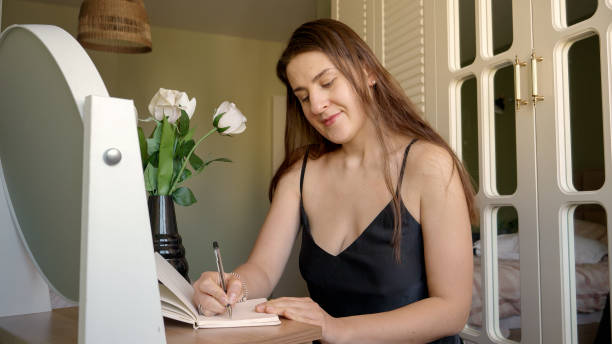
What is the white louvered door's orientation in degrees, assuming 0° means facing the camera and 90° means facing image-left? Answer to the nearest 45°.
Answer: approximately 45°

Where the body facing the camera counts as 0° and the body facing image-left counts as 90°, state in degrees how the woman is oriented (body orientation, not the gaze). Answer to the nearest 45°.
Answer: approximately 45°

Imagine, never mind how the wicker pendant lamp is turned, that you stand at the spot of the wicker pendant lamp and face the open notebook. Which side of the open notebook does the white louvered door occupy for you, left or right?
left

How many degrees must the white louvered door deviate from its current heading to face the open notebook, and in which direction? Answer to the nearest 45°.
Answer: approximately 45° to its left

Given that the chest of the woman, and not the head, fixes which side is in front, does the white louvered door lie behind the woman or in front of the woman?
behind

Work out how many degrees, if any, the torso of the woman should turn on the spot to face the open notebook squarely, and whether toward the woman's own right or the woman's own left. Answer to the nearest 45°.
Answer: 0° — they already face it

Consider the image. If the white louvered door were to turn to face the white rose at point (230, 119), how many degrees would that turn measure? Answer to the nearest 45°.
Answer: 0° — it already faces it
